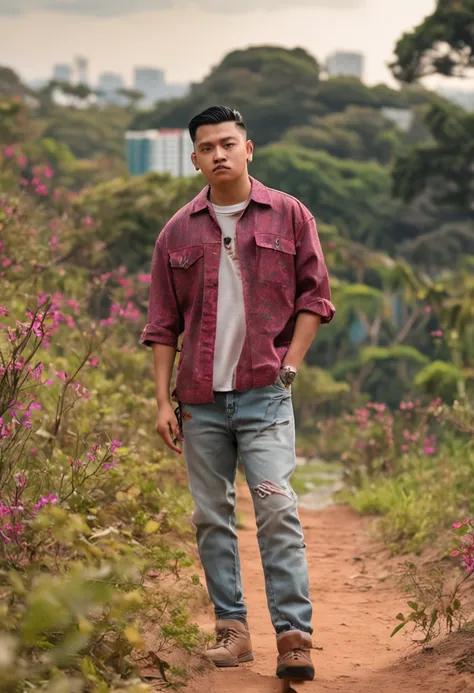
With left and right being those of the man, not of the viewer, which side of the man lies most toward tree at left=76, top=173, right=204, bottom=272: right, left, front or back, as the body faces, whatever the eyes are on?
back

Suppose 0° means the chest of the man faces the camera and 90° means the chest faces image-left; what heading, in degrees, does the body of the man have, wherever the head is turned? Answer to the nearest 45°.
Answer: approximately 0°

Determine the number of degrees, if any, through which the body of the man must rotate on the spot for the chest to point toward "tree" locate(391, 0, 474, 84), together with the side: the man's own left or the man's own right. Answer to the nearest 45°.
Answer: approximately 180°

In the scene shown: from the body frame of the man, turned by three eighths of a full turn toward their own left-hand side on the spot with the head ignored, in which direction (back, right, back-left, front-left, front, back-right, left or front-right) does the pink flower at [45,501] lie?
back-left

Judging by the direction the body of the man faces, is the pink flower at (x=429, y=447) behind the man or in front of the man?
behind

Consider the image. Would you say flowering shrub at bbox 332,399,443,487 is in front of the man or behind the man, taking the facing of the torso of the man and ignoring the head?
behind
